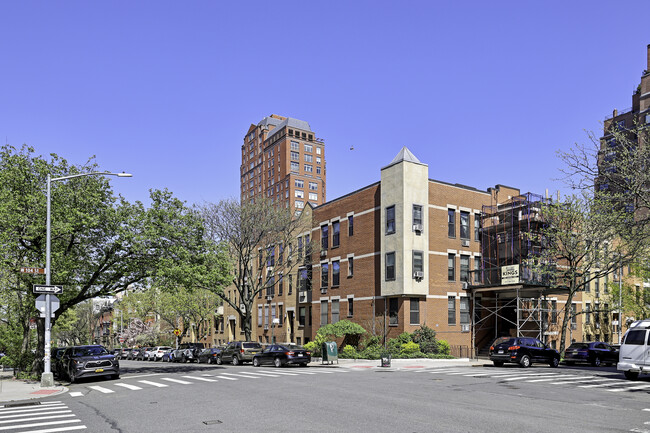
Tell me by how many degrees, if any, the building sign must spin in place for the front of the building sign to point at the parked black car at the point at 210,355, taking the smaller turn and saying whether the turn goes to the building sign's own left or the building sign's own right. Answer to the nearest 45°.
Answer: approximately 90° to the building sign's own right

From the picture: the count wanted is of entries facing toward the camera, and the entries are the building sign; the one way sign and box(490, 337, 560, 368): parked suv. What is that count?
2

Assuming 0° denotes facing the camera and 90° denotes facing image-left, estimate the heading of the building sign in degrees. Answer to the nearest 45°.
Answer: approximately 0°

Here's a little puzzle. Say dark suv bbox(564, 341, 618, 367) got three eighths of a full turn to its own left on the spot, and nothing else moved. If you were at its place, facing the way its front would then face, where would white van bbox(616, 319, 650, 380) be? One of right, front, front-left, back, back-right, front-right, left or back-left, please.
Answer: left
